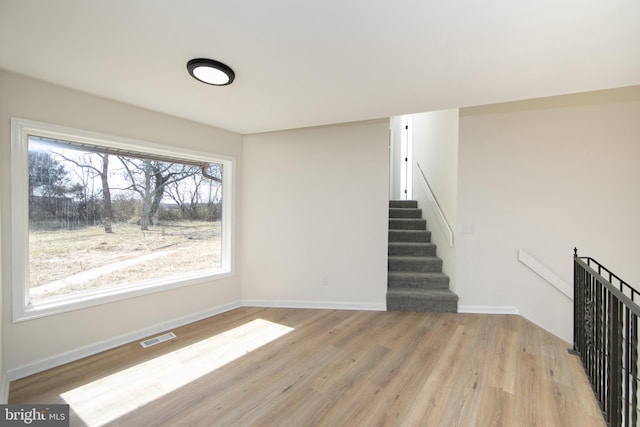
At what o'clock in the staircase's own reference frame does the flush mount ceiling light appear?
The flush mount ceiling light is roughly at 1 o'clock from the staircase.

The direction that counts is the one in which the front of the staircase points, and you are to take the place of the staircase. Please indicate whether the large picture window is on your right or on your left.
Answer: on your right

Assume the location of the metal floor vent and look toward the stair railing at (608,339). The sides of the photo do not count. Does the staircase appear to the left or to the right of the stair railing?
left

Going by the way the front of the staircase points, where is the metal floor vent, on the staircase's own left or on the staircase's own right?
on the staircase's own right

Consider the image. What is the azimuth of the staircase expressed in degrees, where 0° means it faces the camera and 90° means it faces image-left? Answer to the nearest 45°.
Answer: approximately 0°
